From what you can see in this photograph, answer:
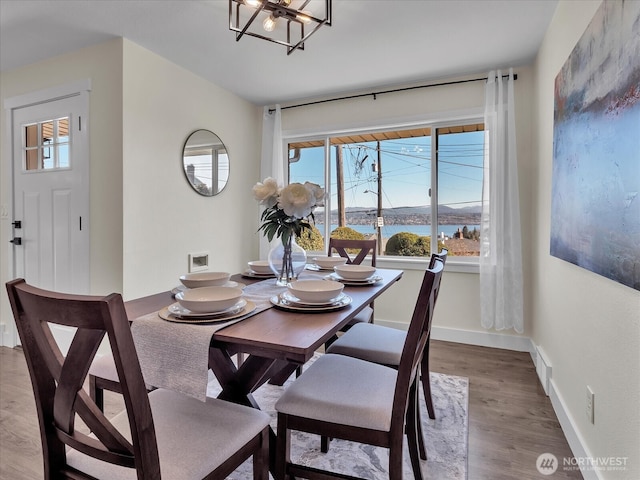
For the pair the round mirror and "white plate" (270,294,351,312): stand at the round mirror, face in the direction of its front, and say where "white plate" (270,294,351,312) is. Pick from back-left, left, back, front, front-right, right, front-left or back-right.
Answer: front-right

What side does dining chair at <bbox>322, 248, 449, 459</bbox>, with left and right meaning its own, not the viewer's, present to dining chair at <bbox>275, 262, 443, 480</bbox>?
left

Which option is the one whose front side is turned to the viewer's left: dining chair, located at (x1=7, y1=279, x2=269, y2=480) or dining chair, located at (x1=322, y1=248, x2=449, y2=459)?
dining chair, located at (x1=322, y1=248, x2=449, y2=459)

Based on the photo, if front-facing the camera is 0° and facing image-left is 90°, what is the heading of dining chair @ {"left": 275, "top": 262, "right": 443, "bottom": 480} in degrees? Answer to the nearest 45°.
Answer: approximately 90°

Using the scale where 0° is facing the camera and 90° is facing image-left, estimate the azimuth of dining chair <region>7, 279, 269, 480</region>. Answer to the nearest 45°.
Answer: approximately 225°

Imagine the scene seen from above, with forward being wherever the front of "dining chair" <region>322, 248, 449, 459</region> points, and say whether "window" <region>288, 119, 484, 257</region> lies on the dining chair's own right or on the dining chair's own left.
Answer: on the dining chair's own right

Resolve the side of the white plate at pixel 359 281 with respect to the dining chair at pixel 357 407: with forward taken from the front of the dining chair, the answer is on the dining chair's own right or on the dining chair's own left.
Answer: on the dining chair's own right

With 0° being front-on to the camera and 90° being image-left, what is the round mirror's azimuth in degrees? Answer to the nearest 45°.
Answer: approximately 315°

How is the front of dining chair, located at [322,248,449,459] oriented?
to the viewer's left

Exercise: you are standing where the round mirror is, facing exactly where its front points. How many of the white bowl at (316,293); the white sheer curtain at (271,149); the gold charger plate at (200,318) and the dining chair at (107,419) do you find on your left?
1

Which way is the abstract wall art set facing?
to the viewer's left

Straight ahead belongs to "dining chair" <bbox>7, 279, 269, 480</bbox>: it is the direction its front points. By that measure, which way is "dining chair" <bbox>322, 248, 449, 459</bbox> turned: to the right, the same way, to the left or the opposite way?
to the left

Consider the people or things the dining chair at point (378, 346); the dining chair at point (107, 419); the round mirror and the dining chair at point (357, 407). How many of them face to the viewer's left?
2
